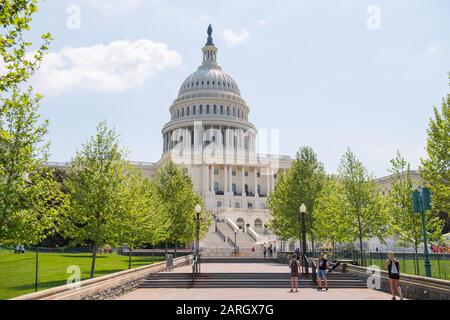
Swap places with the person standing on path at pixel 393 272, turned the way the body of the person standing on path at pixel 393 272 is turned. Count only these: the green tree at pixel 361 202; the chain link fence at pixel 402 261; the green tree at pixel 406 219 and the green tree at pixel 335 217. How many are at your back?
4

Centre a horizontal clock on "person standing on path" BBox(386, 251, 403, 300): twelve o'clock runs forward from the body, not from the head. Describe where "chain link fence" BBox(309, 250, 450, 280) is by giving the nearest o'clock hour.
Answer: The chain link fence is roughly at 6 o'clock from the person standing on path.

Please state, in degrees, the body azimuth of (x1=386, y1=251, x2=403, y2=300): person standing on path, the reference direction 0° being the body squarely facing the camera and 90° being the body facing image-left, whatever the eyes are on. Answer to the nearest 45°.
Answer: approximately 0°

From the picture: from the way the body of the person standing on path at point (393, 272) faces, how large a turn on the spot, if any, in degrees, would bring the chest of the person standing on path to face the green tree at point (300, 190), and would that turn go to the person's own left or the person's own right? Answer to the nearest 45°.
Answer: approximately 180°

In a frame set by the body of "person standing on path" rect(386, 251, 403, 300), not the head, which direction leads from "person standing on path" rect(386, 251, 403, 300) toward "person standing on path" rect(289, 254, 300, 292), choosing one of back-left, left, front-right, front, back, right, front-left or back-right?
back-right

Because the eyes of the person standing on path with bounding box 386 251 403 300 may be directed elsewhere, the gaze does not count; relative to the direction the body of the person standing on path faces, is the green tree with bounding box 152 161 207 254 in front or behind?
behind

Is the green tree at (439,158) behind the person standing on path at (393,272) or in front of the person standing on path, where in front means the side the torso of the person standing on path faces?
behind

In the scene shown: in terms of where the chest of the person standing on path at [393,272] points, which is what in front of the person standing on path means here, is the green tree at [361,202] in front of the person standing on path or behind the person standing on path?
behind

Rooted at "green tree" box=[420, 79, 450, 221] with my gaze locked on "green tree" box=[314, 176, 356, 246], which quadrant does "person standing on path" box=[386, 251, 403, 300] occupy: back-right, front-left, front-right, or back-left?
back-left

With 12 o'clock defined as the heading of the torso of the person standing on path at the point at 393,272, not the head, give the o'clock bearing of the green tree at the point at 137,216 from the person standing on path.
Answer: The green tree is roughly at 4 o'clock from the person standing on path.

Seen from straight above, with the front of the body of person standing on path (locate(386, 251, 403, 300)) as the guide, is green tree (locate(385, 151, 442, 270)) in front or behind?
behind
